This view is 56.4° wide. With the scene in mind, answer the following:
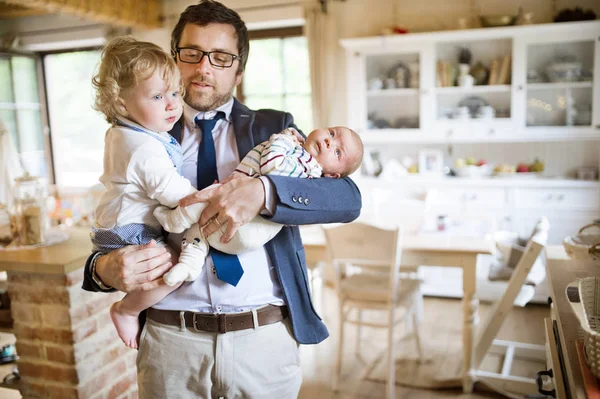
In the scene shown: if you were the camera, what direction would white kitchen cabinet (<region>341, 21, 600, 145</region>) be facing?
facing the viewer

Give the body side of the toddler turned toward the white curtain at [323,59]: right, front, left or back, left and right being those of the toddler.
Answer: left

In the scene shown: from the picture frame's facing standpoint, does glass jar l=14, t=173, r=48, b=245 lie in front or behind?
in front

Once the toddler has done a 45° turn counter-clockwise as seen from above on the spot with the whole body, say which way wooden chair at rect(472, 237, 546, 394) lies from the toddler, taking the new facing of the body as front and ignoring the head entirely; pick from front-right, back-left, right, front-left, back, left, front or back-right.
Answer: front

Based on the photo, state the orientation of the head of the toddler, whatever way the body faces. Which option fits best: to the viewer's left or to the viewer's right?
to the viewer's right

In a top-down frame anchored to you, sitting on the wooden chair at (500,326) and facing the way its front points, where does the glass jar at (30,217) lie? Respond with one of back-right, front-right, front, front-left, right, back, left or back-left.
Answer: front-left

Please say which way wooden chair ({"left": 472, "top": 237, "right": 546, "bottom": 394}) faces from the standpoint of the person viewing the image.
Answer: facing to the left of the viewer

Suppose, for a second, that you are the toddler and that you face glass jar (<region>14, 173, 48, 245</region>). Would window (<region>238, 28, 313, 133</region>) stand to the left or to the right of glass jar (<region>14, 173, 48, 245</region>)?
right

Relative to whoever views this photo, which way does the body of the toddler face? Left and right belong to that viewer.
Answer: facing to the right of the viewer

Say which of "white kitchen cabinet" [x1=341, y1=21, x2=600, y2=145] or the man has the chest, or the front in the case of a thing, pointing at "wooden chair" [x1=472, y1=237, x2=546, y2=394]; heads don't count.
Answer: the white kitchen cabinet

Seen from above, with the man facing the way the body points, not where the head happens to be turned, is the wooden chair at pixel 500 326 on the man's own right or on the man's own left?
on the man's own left

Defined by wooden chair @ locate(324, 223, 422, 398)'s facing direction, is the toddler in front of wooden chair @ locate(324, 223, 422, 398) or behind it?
behind

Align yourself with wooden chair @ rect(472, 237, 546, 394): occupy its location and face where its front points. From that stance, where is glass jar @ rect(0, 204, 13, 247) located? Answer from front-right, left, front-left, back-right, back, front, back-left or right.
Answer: front-left

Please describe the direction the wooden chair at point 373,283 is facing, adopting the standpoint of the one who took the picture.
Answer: facing away from the viewer and to the right of the viewer

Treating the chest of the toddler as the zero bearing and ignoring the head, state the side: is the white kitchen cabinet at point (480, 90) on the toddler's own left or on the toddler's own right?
on the toddler's own left

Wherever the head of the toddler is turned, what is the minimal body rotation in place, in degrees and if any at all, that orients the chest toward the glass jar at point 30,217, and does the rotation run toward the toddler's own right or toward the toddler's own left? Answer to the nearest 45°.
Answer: approximately 135° to the toddler's own left
